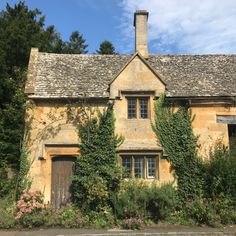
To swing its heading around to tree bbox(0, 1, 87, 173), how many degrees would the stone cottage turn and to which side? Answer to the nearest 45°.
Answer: approximately 135° to its right

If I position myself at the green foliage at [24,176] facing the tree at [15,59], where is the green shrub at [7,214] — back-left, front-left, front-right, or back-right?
back-left

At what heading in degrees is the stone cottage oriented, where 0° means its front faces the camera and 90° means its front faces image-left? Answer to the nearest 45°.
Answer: approximately 0°

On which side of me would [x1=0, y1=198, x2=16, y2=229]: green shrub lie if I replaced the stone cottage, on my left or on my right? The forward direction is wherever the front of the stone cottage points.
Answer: on my right

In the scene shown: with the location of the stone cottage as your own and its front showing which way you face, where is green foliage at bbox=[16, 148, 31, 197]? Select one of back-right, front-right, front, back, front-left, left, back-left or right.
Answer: right
